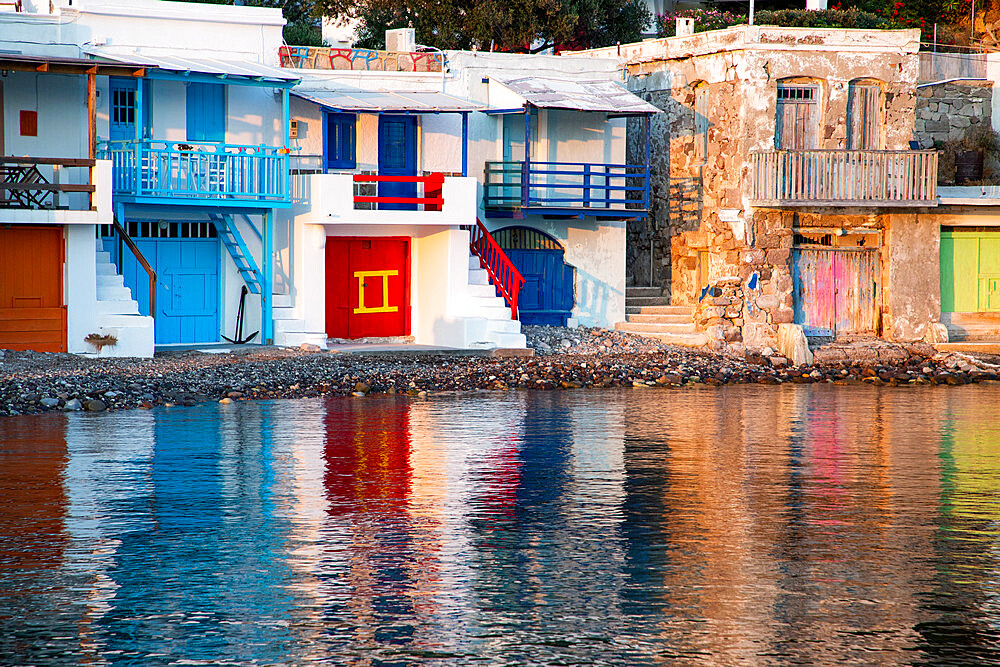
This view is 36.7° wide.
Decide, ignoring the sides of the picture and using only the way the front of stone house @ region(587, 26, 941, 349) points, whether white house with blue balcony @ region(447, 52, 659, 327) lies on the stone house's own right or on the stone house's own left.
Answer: on the stone house's own right

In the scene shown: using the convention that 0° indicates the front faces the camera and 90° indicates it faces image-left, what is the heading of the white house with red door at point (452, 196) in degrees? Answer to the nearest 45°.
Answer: approximately 0°

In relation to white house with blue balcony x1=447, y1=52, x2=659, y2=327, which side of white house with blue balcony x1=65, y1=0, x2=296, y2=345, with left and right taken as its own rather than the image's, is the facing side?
left

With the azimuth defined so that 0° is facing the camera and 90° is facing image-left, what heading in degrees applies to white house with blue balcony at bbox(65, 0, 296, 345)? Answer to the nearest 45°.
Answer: approximately 0°

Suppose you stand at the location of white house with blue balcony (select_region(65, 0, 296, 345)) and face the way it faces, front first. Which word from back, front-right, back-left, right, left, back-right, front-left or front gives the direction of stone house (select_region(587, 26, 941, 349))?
left

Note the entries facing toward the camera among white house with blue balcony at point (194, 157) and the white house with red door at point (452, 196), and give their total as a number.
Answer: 2

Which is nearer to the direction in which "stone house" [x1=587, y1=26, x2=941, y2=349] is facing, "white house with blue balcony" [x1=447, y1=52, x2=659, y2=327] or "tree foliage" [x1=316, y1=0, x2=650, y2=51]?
the white house with blue balcony

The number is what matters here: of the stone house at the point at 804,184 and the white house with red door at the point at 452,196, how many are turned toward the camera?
2

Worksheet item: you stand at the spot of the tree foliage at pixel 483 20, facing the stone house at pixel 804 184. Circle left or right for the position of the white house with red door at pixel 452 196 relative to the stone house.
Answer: right

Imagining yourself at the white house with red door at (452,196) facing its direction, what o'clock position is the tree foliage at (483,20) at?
The tree foliage is roughly at 6 o'clock from the white house with red door.

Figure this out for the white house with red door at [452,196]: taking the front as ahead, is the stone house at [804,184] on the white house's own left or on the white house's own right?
on the white house's own left
